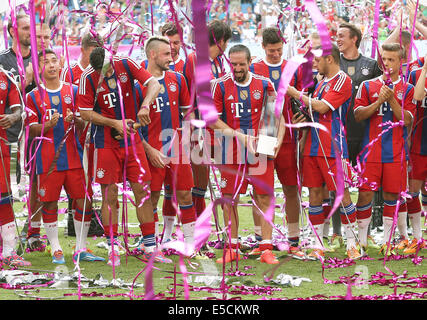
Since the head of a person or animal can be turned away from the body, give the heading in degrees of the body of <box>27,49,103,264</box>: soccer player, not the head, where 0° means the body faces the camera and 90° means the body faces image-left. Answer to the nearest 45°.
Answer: approximately 0°

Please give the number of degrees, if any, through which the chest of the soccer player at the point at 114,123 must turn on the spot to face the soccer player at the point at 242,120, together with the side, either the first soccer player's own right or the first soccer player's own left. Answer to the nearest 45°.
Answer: approximately 90° to the first soccer player's own left

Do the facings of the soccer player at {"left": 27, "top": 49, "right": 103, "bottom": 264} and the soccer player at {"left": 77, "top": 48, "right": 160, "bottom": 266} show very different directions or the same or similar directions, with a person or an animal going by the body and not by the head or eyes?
same or similar directions

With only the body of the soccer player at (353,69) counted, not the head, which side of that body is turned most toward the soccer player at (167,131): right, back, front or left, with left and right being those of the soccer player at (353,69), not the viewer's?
front

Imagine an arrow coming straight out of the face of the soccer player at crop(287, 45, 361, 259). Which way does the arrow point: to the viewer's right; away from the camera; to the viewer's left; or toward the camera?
to the viewer's left

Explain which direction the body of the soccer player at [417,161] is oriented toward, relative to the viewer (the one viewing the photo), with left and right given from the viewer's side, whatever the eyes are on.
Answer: facing the viewer and to the left of the viewer

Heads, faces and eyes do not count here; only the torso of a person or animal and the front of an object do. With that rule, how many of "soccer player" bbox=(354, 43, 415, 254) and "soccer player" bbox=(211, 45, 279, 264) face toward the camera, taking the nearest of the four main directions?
2

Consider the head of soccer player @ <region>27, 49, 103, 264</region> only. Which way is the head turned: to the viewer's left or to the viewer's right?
to the viewer's right

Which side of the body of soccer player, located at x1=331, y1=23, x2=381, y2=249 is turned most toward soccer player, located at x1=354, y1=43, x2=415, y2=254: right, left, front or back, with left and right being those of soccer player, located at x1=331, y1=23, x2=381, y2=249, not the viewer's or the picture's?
front

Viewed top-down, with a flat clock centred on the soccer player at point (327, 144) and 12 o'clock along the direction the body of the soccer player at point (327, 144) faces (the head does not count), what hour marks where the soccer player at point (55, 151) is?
the soccer player at point (55, 151) is roughly at 1 o'clock from the soccer player at point (327, 144).

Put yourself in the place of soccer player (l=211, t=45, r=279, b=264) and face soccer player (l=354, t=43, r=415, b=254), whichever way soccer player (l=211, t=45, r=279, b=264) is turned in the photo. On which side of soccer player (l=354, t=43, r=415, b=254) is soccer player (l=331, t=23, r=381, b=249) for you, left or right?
left

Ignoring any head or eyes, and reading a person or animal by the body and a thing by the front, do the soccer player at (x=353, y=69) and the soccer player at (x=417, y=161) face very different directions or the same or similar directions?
same or similar directions

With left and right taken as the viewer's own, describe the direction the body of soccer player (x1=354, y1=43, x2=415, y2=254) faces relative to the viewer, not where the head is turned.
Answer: facing the viewer
